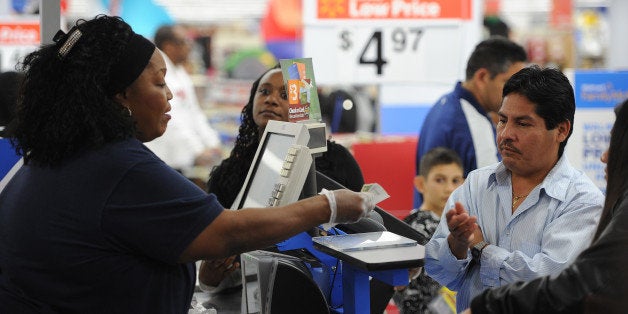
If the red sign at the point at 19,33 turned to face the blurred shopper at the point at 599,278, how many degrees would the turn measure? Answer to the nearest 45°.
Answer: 0° — it already faces them

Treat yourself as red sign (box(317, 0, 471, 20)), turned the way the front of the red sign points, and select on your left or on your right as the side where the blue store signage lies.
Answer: on your left

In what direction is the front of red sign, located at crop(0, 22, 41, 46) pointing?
toward the camera

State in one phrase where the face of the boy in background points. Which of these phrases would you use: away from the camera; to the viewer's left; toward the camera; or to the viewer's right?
toward the camera

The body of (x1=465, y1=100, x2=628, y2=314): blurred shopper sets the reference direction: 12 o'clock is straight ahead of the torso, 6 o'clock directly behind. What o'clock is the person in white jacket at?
The person in white jacket is roughly at 2 o'clock from the blurred shopper.

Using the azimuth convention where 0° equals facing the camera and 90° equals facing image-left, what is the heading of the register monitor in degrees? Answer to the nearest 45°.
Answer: approximately 45°

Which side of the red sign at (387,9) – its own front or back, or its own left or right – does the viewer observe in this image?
front

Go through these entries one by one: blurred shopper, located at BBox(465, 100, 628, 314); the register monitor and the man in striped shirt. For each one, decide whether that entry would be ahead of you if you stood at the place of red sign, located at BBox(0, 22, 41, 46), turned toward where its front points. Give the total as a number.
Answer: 3

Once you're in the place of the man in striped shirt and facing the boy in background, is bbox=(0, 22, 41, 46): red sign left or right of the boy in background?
left

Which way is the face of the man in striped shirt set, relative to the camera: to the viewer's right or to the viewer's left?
to the viewer's left

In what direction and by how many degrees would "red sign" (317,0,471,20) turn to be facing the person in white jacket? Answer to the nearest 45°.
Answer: approximately 135° to its right
